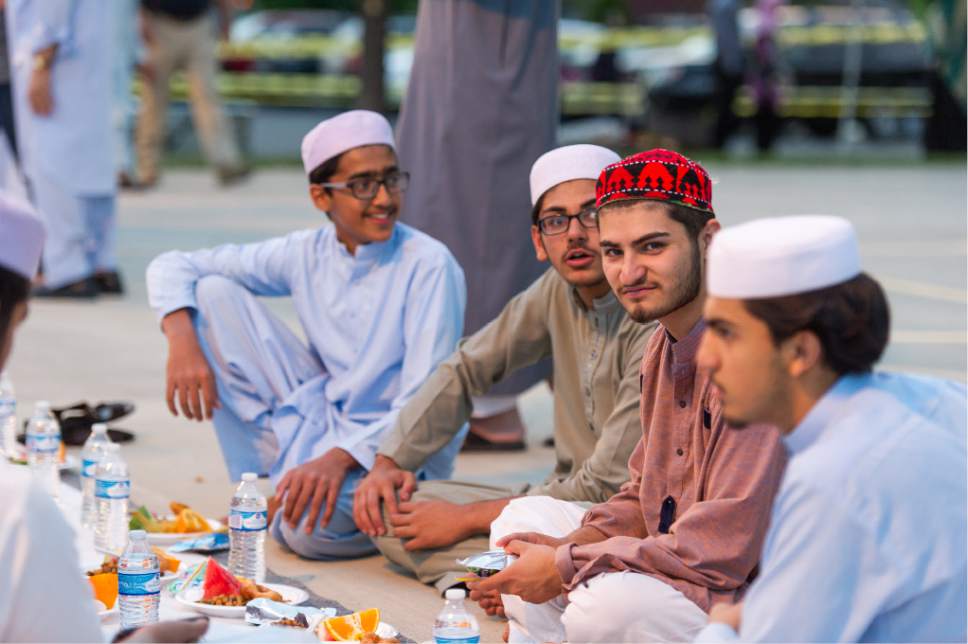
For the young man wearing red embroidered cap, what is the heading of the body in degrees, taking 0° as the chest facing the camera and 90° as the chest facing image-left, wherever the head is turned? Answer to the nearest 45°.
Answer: approximately 45°

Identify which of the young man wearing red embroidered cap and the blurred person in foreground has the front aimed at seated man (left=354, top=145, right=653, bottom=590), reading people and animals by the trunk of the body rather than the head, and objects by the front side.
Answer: the blurred person in foreground

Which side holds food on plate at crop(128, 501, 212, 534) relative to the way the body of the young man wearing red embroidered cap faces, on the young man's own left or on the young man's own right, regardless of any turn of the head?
on the young man's own right

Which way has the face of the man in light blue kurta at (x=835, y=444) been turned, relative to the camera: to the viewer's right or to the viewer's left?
to the viewer's left

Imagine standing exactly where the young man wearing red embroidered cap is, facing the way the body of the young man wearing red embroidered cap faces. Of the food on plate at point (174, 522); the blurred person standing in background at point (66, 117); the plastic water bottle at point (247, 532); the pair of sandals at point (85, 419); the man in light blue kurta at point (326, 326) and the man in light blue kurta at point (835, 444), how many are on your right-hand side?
5

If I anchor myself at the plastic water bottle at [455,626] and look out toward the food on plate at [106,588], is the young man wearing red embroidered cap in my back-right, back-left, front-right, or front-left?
back-right

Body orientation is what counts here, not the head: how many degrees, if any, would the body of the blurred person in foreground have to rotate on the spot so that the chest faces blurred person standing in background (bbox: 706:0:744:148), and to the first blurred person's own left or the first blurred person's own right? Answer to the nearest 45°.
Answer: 0° — they already face them

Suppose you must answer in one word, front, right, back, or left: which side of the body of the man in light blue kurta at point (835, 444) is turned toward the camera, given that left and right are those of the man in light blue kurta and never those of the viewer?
left

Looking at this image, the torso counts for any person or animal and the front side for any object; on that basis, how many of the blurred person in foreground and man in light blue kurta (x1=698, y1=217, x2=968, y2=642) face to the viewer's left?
1

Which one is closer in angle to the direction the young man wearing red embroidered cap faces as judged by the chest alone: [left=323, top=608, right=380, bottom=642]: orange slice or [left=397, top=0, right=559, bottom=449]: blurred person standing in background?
the orange slice

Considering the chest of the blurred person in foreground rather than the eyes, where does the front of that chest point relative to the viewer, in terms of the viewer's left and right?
facing away from the viewer and to the right of the viewer

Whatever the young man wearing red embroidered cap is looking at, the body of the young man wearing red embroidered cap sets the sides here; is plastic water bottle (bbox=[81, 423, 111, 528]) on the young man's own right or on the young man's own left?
on the young man's own right

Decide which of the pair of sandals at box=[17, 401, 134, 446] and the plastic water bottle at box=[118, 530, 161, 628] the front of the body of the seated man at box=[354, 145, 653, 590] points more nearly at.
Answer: the plastic water bottle
